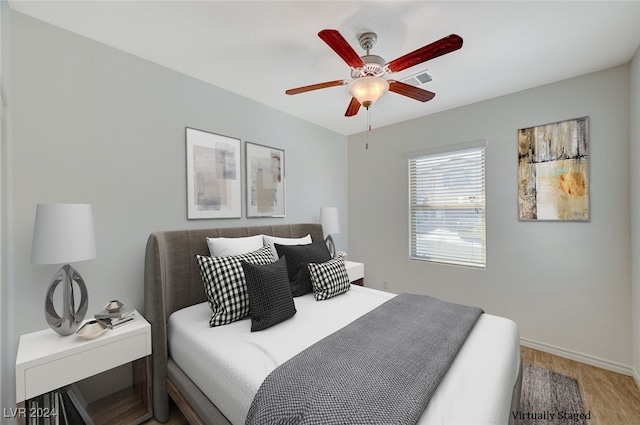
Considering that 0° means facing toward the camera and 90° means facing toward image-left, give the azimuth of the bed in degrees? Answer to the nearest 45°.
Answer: approximately 315°

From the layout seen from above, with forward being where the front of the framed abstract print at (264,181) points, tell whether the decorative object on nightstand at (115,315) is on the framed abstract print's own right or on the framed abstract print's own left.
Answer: on the framed abstract print's own right

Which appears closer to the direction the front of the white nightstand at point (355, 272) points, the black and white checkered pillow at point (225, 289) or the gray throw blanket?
the gray throw blanket

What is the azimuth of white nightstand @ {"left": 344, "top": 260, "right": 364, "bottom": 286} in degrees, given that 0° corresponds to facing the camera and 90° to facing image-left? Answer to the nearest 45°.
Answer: approximately 315°

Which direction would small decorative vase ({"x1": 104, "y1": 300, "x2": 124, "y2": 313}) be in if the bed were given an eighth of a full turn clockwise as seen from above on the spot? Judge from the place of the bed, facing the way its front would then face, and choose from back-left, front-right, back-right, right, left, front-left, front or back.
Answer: right

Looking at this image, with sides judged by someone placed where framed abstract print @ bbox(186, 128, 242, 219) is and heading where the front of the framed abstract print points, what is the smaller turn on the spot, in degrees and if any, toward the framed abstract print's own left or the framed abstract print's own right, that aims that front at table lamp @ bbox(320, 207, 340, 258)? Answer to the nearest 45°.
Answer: approximately 45° to the framed abstract print's own left

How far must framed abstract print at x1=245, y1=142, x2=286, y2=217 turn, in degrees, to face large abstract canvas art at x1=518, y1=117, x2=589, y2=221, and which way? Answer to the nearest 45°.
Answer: approximately 45° to its left

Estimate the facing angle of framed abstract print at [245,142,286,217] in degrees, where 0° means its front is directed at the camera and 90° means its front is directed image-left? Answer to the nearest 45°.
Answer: approximately 315°

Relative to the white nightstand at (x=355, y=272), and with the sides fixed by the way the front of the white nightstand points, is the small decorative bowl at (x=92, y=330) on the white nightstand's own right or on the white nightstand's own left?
on the white nightstand's own right
